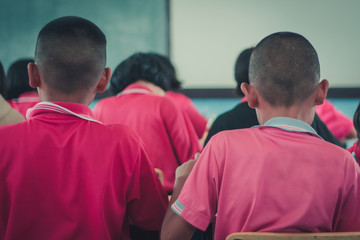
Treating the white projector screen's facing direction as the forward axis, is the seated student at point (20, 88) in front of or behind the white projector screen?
in front

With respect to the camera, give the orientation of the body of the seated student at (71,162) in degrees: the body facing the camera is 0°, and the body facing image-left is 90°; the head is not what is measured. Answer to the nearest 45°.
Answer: approximately 180°

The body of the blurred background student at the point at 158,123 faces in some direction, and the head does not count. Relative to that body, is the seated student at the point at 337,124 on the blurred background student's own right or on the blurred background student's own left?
on the blurred background student's own right

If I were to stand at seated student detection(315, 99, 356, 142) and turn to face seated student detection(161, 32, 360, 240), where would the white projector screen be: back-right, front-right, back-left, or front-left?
back-right

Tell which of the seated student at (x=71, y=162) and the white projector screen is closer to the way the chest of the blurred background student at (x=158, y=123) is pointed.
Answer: the white projector screen

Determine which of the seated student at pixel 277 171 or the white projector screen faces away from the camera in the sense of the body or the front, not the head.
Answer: the seated student

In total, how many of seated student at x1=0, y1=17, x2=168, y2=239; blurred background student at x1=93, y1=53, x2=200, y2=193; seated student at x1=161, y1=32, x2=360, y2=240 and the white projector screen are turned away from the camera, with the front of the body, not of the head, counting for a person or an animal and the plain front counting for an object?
3

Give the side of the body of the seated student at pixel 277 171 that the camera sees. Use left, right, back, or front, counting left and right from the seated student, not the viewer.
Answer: back

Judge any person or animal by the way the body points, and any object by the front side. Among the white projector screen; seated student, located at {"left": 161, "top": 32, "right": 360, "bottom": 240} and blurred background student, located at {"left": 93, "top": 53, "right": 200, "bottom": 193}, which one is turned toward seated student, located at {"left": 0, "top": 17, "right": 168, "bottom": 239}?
the white projector screen

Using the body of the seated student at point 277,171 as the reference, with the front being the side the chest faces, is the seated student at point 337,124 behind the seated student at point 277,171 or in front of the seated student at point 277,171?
in front

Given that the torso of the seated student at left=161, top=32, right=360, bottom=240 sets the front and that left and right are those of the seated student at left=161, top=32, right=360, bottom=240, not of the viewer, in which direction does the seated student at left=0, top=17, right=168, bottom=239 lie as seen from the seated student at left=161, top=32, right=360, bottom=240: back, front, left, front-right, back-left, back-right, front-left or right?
left

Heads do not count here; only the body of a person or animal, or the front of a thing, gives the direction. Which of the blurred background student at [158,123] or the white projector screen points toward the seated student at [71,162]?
the white projector screen

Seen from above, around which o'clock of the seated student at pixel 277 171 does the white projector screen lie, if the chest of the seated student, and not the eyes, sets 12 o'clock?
The white projector screen is roughly at 12 o'clock from the seated student.

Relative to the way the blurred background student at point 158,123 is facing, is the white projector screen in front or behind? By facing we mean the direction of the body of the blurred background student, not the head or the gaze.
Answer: in front

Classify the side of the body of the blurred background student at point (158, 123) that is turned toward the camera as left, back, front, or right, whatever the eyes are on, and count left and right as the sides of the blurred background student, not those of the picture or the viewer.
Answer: back

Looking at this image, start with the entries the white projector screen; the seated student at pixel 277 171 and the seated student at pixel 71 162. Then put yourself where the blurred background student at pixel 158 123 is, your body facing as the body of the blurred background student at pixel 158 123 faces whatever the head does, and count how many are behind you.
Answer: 2

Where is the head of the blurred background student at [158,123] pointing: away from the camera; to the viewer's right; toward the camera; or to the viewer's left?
away from the camera

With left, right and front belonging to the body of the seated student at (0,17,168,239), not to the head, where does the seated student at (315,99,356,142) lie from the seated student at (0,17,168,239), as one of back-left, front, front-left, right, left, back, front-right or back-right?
front-right
